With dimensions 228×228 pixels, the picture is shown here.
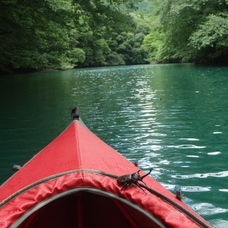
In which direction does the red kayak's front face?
away from the camera
